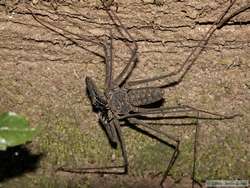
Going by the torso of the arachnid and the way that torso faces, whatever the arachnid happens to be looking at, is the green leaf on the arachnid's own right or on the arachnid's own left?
on the arachnid's own left

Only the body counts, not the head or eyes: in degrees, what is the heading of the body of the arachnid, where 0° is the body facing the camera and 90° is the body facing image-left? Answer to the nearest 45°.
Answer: approximately 90°
